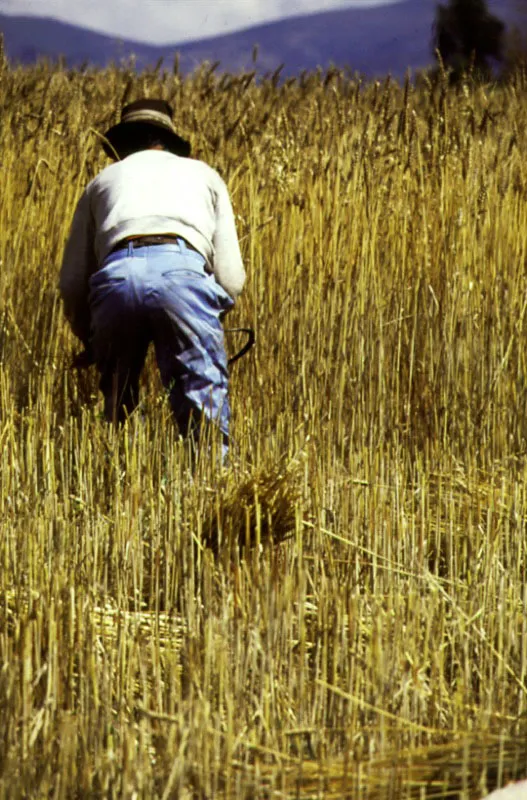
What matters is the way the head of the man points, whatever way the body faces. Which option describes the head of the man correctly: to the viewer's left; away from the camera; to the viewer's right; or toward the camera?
away from the camera

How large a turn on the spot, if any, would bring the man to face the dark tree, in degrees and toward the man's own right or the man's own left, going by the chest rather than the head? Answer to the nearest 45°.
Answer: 0° — they already face it

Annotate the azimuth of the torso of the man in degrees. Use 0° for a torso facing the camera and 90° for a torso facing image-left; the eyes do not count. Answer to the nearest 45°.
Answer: approximately 180°
